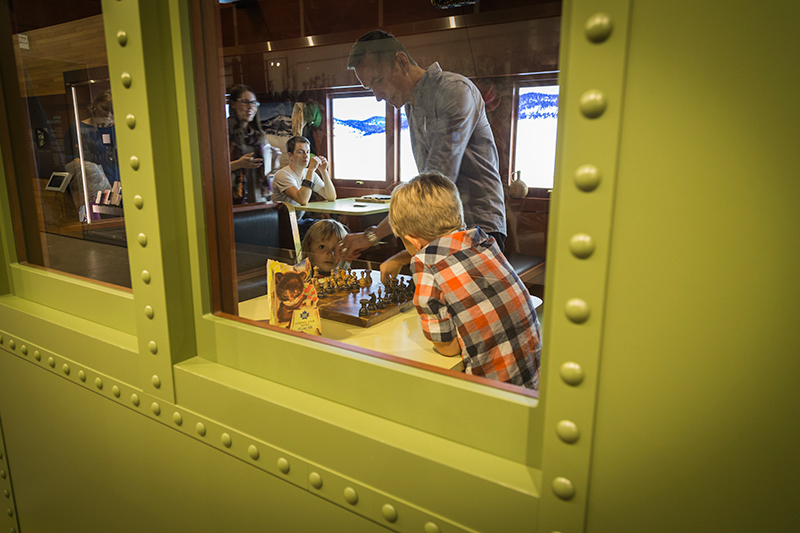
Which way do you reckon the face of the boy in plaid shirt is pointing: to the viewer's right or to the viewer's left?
to the viewer's left

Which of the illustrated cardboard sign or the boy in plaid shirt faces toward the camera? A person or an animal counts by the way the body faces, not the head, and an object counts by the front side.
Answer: the illustrated cardboard sign

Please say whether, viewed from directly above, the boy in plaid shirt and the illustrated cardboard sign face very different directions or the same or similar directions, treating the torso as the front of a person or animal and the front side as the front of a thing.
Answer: very different directions

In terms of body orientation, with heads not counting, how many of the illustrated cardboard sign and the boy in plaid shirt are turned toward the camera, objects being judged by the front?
1

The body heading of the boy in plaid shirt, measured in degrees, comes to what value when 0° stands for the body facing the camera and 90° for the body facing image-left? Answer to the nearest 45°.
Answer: approximately 135°

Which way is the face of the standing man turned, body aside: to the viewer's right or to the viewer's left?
to the viewer's left

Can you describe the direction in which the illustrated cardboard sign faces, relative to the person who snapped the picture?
facing the viewer
